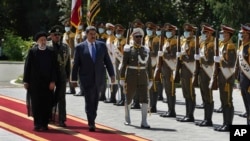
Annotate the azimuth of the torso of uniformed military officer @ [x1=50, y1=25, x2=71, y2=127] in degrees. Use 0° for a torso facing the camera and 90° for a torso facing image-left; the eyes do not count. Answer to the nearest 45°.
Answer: approximately 0°

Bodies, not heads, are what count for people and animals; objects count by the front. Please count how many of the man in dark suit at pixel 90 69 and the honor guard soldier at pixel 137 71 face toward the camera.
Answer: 2

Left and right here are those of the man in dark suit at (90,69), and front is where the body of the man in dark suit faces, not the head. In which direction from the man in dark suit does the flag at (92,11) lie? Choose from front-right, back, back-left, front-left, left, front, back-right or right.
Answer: back

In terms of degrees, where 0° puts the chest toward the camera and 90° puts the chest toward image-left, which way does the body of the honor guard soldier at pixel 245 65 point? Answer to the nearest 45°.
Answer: approximately 45°

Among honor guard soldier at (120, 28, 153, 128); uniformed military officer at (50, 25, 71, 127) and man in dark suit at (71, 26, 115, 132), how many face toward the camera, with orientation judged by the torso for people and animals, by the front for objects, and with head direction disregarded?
3

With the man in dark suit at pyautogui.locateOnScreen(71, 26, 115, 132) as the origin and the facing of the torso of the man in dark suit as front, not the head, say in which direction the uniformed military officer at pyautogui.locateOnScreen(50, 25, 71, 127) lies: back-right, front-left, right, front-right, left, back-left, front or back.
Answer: back-right

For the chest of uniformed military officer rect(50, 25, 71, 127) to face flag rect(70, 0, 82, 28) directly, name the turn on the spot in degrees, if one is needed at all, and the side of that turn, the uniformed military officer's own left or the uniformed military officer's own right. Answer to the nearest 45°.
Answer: approximately 180°

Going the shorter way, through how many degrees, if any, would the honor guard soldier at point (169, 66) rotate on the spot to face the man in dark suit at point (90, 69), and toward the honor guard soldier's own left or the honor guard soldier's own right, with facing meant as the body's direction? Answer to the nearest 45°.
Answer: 0° — they already face them
